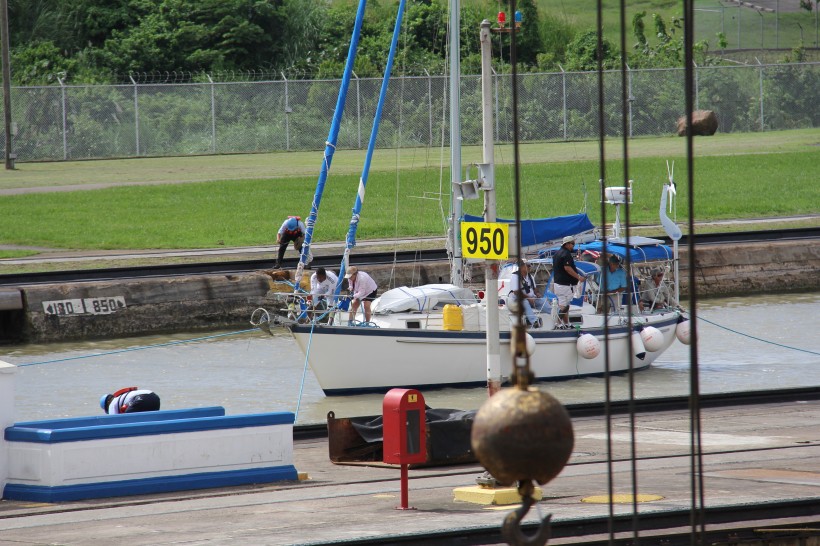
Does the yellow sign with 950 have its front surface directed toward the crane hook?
yes

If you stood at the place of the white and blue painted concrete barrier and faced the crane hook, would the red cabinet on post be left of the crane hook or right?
left

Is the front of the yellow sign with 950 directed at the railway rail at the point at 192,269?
no

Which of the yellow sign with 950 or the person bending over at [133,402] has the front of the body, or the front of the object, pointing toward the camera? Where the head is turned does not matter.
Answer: the yellow sign with 950

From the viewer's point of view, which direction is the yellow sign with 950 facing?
toward the camera

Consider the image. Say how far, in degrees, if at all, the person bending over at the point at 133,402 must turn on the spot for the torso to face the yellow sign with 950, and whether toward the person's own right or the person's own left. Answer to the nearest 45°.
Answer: approximately 180°

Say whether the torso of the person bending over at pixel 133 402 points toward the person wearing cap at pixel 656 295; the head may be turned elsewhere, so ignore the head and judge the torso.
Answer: no

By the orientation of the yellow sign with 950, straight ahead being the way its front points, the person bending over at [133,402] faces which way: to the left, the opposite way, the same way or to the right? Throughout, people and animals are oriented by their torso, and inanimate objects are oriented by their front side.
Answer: to the right

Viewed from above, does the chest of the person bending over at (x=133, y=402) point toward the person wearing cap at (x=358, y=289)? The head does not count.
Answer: no

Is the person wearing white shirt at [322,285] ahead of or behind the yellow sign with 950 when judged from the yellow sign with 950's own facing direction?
behind

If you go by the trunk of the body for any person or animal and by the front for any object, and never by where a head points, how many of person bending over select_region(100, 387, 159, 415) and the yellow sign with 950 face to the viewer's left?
1

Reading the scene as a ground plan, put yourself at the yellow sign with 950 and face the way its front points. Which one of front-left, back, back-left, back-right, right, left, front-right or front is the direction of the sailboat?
back

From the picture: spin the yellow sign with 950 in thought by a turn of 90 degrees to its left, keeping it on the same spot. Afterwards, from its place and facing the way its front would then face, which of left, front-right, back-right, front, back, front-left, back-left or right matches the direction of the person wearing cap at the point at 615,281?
left

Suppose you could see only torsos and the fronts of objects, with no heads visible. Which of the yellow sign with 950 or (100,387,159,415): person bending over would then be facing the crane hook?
the yellow sign with 950

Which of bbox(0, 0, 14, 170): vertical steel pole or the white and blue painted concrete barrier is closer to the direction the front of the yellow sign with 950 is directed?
the white and blue painted concrete barrier

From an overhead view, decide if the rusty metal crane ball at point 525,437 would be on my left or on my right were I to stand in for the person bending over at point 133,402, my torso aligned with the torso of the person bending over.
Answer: on my left

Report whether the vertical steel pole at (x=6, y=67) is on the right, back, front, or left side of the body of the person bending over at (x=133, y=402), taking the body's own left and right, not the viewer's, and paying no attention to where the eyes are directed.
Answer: right

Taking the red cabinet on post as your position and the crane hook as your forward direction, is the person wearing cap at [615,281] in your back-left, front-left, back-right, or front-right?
back-left

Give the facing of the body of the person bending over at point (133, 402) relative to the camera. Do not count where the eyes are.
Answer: to the viewer's left
